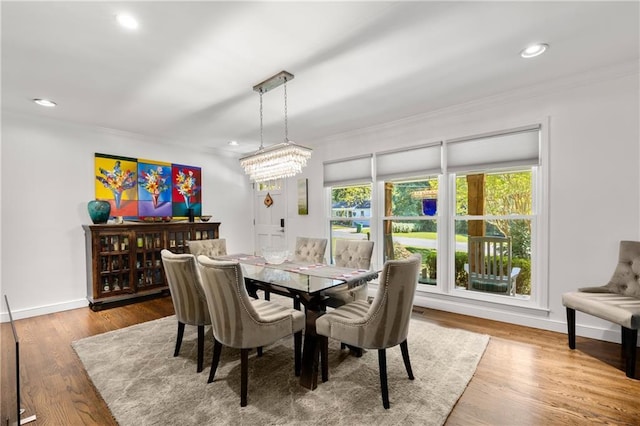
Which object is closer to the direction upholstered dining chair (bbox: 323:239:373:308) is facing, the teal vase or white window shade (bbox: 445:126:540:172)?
the teal vase

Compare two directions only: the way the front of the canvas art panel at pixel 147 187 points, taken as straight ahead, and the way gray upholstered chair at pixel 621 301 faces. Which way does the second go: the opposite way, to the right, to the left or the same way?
the opposite way

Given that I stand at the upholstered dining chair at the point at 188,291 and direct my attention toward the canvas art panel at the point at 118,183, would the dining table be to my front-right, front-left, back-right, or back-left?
back-right

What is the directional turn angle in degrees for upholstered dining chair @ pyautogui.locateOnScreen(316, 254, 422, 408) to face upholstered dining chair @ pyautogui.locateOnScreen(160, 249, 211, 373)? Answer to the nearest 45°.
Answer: approximately 45° to its left

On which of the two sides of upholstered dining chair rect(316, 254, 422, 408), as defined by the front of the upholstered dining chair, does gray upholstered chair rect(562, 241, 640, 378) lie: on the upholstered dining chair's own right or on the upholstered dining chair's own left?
on the upholstered dining chair's own right

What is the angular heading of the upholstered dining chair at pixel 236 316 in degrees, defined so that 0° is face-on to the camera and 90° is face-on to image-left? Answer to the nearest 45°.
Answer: approximately 225°

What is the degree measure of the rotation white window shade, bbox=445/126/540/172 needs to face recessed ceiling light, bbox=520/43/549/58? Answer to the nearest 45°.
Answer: approximately 45° to its left

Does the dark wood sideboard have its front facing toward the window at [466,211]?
yes

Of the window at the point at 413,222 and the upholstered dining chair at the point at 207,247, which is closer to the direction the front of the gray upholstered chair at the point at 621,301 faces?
the upholstered dining chair

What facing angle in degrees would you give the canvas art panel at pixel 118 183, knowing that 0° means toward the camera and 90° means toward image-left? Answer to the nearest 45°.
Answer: approximately 315°

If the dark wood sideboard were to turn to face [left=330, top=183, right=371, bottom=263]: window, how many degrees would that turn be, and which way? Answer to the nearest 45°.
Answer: approximately 45° to its left

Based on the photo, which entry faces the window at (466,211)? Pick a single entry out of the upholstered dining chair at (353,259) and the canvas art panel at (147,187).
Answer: the canvas art panel

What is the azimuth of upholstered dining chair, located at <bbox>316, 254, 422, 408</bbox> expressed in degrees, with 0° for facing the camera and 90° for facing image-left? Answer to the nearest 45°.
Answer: approximately 135°
